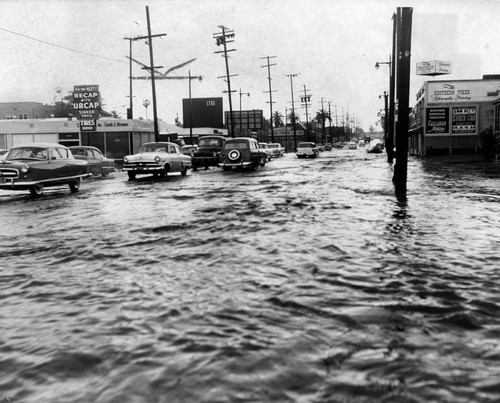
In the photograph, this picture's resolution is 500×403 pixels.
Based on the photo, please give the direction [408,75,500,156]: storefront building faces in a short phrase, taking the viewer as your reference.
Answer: facing to the left of the viewer

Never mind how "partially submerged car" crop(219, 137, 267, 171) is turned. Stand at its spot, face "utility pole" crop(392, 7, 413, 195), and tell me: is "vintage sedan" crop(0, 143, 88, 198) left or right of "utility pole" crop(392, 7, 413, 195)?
right

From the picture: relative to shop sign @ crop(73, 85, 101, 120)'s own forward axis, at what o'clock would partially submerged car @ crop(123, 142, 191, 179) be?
The partially submerged car is roughly at 12 o'clock from the shop sign.

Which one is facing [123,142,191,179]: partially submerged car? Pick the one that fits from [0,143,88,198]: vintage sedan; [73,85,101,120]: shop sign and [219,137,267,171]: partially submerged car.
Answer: the shop sign

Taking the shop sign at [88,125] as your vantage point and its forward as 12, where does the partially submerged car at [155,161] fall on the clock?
The partially submerged car is roughly at 12 o'clock from the shop sign.

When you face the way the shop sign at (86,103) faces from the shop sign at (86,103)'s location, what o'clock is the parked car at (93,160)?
The parked car is roughly at 12 o'clock from the shop sign.

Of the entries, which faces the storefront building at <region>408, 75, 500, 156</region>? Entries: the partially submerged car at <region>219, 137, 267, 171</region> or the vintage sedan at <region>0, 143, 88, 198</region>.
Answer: the partially submerged car
